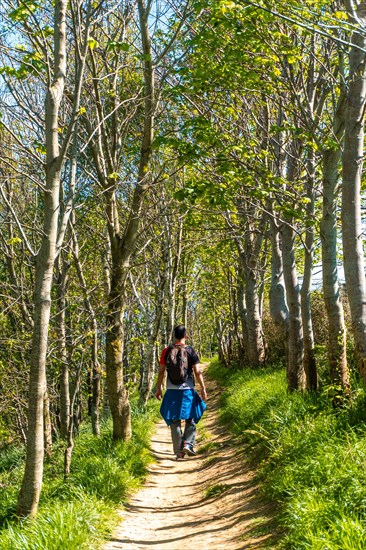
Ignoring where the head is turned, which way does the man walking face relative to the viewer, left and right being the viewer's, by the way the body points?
facing away from the viewer
